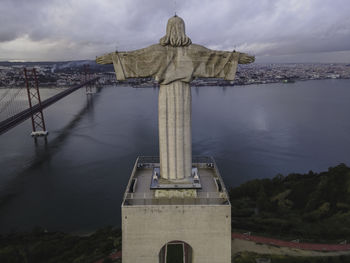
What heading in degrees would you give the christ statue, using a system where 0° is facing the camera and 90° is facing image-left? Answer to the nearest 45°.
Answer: approximately 180°
